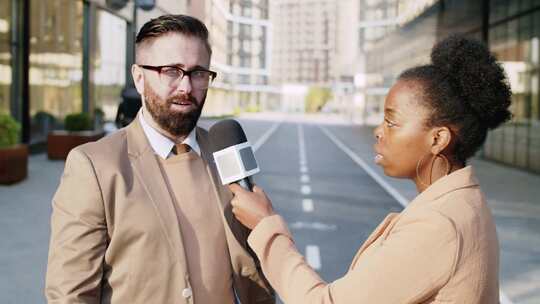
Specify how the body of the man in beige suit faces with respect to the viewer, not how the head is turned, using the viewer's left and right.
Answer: facing the viewer and to the right of the viewer

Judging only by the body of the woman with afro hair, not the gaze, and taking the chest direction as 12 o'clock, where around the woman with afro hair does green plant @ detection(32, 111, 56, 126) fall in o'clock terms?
The green plant is roughly at 2 o'clock from the woman with afro hair.

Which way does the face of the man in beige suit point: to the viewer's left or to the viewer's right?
to the viewer's right

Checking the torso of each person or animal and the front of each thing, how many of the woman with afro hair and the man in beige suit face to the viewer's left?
1

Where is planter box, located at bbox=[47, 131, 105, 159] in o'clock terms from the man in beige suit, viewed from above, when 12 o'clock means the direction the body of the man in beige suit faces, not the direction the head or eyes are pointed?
The planter box is roughly at 7 o'clock from the man in beige suit.

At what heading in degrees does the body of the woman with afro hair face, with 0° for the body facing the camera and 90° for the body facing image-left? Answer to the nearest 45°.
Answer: approximately 90°

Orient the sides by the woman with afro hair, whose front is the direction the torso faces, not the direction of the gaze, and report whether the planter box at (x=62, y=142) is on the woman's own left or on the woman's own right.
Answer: on the woman's own right

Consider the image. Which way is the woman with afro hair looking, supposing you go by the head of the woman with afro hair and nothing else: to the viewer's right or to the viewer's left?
to the viewer's left

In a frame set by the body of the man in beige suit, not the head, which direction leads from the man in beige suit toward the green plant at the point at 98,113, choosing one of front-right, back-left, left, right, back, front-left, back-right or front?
back-left

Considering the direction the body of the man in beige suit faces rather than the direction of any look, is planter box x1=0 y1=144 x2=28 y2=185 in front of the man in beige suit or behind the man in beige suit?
behind

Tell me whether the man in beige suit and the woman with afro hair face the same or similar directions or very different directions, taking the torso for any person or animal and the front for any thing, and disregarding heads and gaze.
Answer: very different directions
